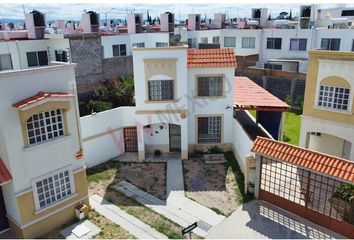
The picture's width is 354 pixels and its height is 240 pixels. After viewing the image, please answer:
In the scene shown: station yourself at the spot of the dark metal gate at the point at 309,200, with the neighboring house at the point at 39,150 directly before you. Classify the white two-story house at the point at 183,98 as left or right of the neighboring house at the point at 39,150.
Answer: right

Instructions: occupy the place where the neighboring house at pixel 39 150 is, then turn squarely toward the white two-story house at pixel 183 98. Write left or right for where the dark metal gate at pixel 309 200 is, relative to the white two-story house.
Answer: right

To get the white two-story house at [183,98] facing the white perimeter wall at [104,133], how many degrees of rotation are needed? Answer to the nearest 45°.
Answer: approximately 90° to its right

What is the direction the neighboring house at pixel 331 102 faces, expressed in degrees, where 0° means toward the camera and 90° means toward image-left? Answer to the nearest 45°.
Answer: approximately 45°

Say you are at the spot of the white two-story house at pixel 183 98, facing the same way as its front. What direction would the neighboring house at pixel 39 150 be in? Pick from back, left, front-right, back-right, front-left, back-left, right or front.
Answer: front-right

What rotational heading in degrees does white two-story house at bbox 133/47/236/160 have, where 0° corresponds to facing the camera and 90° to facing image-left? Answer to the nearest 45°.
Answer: approximately 0°

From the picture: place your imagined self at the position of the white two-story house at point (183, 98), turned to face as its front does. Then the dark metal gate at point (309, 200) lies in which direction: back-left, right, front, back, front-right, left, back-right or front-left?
front-left
